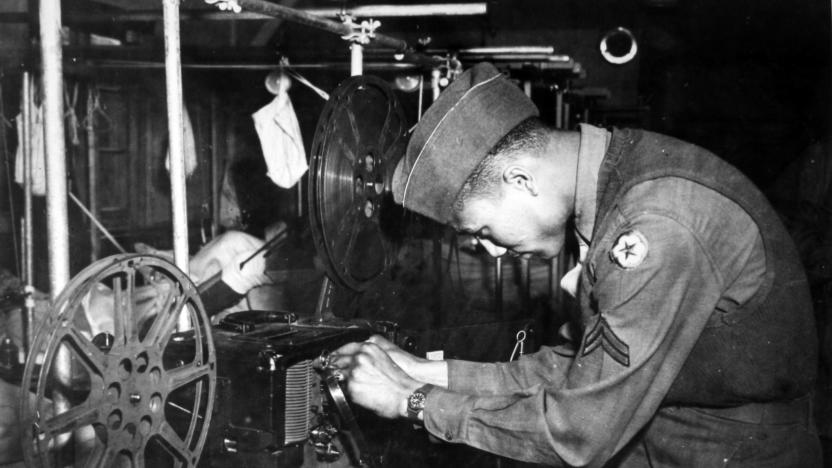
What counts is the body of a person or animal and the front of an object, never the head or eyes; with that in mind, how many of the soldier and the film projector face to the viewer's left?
1

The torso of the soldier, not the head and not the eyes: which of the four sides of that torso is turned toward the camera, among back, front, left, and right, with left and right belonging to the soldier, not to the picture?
left

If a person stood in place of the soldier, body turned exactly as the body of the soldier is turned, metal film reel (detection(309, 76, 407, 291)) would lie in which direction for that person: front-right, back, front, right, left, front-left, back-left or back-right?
front-right

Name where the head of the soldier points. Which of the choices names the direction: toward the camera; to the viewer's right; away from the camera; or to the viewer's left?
to the viewer's left

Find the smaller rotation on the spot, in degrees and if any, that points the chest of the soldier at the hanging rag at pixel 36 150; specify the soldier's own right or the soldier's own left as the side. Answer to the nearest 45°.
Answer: approximately 45° to the soldier's own right

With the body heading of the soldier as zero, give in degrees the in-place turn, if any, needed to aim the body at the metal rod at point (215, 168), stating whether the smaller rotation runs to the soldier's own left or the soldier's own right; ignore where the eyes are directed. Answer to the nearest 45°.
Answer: approximately 45° to the soldier's own right

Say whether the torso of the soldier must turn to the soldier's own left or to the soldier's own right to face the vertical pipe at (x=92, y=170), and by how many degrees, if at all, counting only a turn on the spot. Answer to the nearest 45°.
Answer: approximately 45° to the soldier's own right

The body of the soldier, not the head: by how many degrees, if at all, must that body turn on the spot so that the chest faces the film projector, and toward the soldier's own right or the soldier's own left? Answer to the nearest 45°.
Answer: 0° — they already face it

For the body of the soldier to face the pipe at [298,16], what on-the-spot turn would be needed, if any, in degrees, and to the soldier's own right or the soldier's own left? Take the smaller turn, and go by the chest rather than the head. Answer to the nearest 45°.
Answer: approximately 45° to the soldier's own right

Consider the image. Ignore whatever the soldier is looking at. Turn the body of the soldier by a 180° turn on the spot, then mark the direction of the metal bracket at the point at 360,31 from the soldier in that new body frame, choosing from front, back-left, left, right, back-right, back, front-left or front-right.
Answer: back-left

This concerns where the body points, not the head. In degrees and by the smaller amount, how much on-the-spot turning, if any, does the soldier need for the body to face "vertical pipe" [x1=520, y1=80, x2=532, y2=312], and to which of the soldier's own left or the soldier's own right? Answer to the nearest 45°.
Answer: approximately 90° to the soldier's own right
